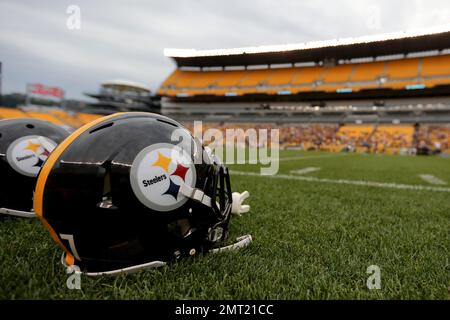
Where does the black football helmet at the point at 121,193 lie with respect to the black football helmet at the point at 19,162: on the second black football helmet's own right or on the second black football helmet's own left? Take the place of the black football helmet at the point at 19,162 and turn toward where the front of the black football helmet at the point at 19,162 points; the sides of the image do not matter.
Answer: on the second black football helmet's own right

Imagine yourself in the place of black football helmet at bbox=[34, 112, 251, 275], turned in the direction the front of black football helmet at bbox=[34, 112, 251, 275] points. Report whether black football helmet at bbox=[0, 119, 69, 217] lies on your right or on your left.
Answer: on your left

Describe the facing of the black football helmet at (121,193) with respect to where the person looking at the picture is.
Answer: facing away from the viewer and to the right of the viewer

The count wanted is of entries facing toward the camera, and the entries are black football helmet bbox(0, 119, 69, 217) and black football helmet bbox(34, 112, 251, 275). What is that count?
0

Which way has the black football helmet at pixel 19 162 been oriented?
to the viewer's right
